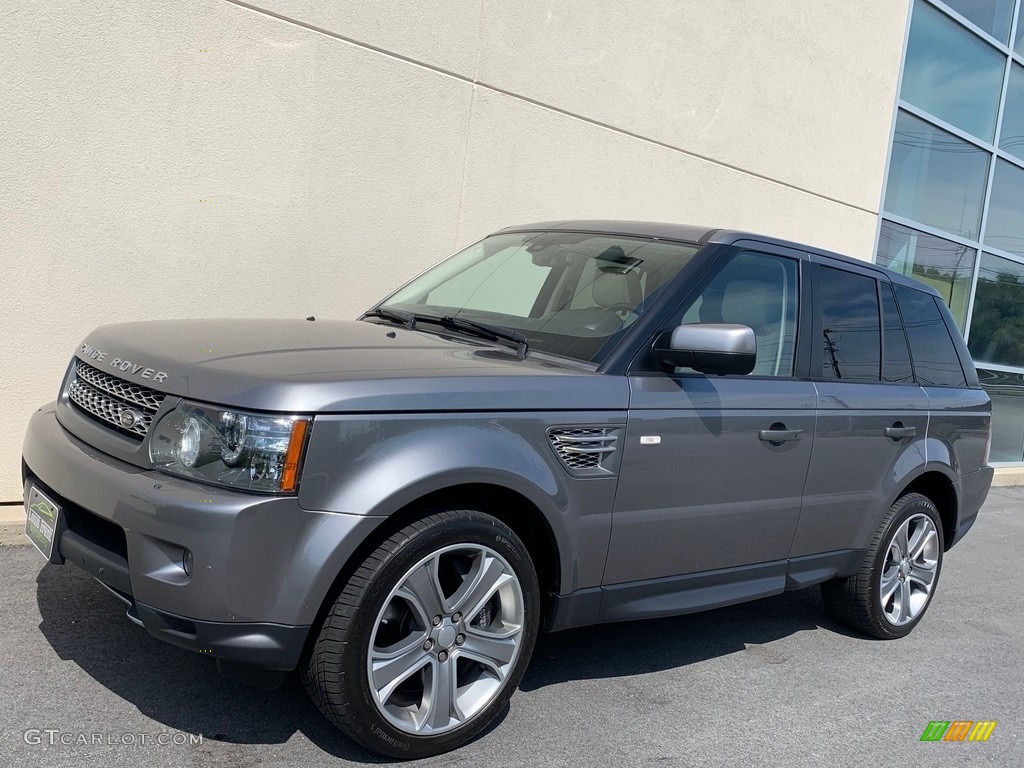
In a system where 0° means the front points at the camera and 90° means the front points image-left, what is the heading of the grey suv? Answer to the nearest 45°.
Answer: approximately 45°
